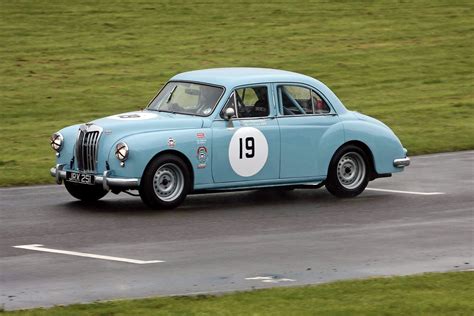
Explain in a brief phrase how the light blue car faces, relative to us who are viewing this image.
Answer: facing the viewer and to the left of the viewer
